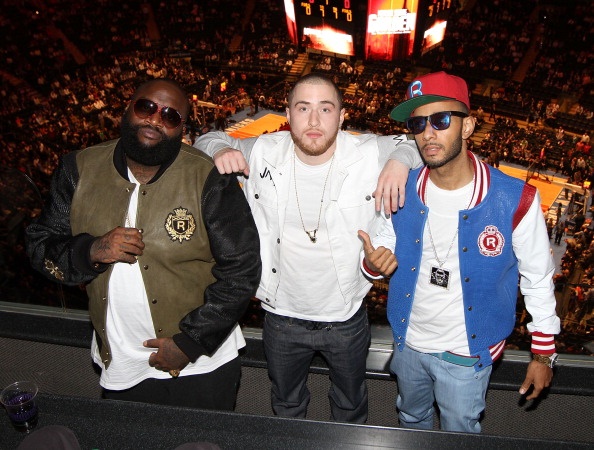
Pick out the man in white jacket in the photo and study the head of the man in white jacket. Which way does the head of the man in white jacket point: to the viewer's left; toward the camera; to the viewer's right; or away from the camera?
toward the camera

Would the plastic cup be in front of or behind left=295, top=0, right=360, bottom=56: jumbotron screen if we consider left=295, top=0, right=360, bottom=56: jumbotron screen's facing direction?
in front

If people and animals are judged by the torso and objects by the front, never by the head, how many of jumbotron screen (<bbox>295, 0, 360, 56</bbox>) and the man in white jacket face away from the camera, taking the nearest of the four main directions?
0

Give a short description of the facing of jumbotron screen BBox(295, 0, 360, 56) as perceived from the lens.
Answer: facing the viewer and to the left of the viewer

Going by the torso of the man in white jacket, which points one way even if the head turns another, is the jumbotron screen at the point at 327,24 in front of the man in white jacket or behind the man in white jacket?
behind

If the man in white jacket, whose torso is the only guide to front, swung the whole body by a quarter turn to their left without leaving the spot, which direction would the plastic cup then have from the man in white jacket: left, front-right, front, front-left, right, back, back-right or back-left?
back-right

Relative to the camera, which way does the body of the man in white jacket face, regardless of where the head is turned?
toward the camera

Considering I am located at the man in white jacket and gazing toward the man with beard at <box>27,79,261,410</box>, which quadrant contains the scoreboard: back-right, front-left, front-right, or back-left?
back-right

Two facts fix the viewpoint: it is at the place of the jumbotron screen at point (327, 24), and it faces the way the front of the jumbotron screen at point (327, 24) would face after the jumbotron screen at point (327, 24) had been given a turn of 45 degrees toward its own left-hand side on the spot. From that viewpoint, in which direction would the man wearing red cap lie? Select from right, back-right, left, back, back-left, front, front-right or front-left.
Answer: front

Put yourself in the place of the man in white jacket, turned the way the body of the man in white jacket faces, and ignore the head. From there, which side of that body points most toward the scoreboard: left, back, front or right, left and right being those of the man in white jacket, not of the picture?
back

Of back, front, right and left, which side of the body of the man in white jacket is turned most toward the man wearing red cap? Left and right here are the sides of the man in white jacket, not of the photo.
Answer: left

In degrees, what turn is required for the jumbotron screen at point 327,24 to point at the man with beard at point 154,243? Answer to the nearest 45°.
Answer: approximately 45° to its left
